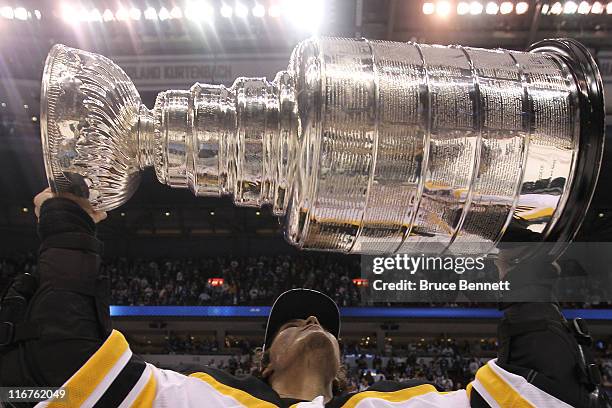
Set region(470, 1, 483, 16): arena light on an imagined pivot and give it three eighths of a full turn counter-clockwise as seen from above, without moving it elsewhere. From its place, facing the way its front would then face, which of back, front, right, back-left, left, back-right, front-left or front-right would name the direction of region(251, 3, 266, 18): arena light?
back-left

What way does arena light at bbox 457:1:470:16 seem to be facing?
toward the camera

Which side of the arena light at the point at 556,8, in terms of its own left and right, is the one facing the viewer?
front

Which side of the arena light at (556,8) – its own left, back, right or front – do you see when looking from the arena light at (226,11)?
right

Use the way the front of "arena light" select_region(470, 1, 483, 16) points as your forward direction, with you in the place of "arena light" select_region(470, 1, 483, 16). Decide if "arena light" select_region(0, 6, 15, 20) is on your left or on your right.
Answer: on your right

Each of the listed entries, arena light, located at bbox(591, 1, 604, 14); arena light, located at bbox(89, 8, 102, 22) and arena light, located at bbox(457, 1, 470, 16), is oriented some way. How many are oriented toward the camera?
3

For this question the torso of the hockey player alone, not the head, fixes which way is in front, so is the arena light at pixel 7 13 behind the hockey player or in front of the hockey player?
behind

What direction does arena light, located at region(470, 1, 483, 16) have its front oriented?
toward the camera

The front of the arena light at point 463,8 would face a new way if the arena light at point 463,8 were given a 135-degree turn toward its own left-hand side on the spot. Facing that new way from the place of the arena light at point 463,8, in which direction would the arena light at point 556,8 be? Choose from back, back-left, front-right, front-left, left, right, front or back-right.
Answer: front-right
